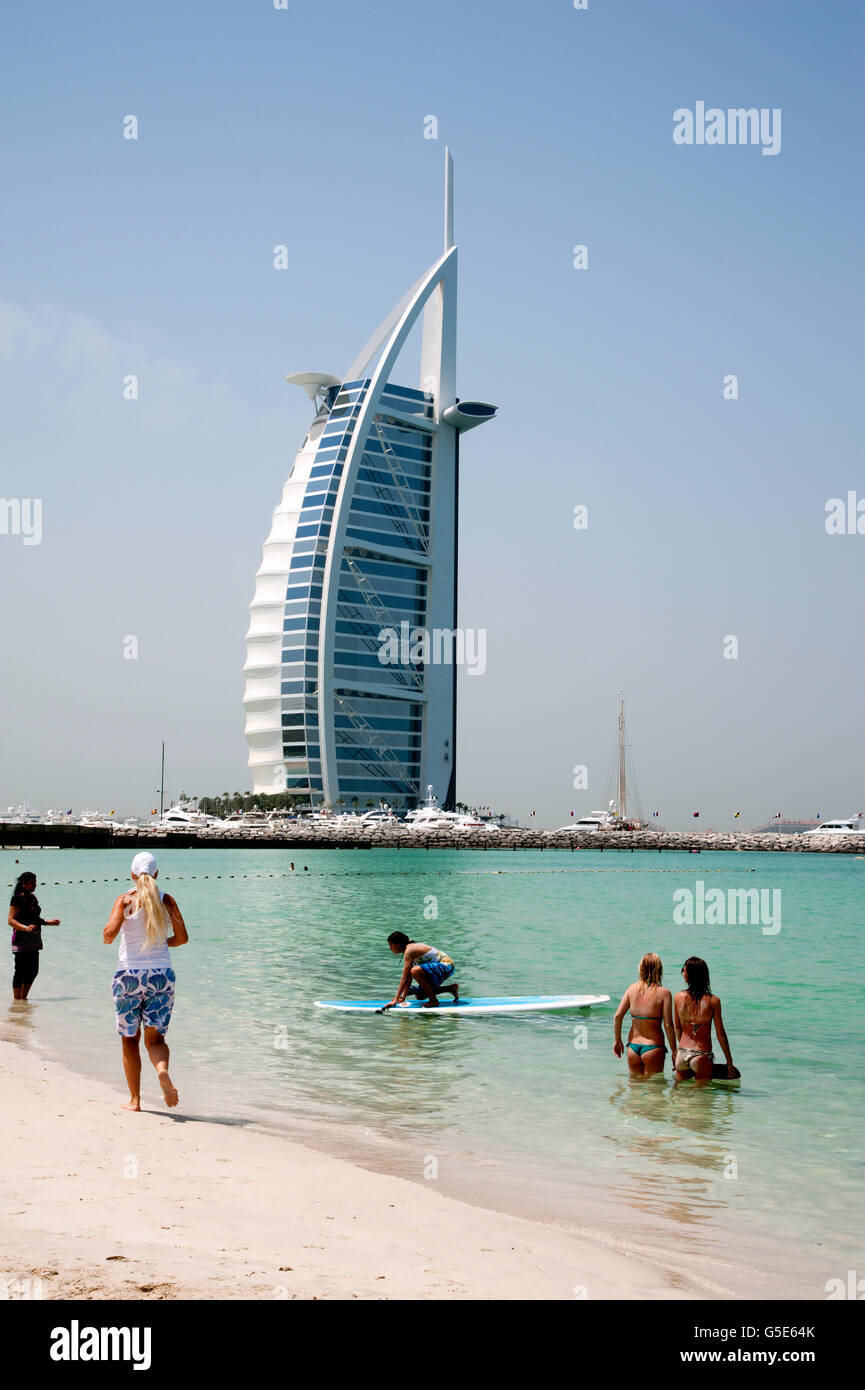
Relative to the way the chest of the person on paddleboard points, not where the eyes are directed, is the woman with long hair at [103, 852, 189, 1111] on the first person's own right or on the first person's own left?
on the first person's own left

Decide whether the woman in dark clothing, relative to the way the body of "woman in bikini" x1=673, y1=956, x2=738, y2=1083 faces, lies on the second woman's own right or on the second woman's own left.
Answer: on the second woman's own left

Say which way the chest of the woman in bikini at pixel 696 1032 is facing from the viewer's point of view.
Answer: away from the camera

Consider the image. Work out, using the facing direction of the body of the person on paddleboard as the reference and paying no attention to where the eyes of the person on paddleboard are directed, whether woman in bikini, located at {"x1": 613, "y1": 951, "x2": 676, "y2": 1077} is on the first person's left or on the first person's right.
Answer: on the first person's left

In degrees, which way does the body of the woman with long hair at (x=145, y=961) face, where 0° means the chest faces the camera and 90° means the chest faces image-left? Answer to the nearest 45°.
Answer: approximately 180°

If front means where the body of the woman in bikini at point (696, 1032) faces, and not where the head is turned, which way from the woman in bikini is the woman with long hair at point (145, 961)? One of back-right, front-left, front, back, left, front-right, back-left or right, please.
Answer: back-left

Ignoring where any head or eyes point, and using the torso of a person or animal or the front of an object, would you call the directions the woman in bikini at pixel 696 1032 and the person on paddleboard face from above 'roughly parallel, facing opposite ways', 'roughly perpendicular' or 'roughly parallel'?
roughly perpendicular

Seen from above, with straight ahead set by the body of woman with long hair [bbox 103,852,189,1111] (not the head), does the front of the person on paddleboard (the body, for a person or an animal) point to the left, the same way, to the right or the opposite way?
to the left

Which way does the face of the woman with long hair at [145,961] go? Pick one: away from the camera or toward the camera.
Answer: away from the camera

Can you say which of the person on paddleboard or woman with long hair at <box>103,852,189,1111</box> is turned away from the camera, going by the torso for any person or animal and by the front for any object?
the woman with long hair

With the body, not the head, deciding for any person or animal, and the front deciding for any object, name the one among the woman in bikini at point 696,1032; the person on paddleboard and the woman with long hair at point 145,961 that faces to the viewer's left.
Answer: the person on paddleboard

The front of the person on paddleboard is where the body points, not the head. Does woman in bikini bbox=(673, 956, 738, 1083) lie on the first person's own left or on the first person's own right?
on the first person's own left

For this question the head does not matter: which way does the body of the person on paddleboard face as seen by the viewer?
to the viewer's left

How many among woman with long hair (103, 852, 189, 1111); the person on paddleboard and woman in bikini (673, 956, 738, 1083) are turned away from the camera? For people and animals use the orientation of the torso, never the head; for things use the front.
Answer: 2
